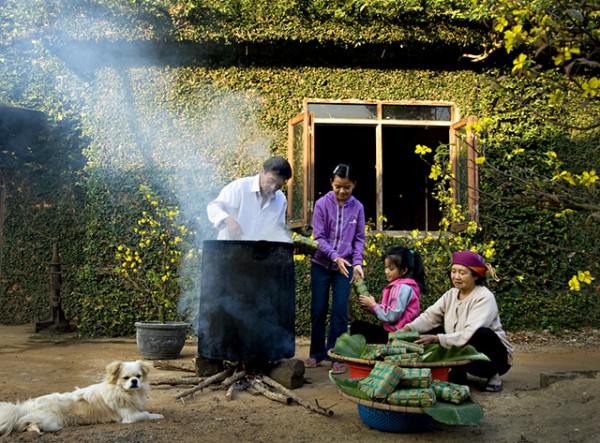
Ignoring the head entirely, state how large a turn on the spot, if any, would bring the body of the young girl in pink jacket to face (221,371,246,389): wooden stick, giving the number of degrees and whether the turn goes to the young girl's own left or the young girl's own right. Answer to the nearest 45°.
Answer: approximately 45° to the young girl's own left

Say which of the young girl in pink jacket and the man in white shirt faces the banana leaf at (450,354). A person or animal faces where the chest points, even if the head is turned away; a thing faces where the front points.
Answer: the man in white shirt

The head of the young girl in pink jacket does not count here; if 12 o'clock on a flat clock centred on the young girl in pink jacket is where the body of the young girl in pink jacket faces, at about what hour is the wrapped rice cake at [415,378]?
The wrapped rice cake is roughly at 9 o'clock from the young girl in pink jacket.

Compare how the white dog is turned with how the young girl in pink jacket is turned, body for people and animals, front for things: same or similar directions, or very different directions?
very different directions

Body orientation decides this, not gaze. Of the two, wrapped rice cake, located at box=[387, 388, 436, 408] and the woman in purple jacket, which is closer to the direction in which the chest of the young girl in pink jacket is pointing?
the woman in purple jacket

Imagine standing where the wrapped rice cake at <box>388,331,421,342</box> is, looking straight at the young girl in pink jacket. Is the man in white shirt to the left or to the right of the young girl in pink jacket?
left

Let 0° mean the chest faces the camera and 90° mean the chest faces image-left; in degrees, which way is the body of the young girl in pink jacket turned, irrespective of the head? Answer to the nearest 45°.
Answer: approximately 90°

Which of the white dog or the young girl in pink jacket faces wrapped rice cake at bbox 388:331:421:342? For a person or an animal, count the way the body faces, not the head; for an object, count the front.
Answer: the white dog

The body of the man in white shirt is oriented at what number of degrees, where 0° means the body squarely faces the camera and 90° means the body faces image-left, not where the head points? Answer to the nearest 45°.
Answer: approximately 315°

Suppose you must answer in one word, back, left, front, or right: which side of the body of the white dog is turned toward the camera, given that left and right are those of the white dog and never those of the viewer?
right

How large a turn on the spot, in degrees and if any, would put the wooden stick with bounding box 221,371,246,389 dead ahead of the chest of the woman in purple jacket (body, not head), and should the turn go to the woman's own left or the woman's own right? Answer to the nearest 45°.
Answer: approximately 45° to the woman's own right
